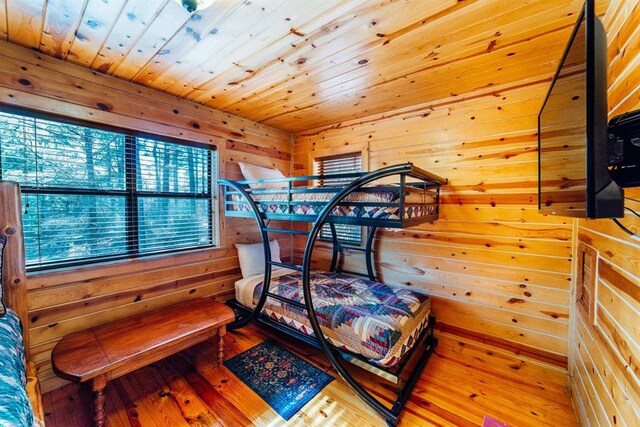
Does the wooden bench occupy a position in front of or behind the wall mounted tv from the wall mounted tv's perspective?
in front

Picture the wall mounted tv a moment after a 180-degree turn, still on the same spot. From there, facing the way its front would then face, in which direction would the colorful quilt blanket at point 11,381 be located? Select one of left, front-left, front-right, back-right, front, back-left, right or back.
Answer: back-right

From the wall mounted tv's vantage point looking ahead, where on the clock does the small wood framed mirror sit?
The small wood framed mirror is roughly at 3 o'clock from the wall mounted tv.

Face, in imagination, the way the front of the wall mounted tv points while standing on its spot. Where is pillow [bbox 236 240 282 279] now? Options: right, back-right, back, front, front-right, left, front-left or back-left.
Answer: front

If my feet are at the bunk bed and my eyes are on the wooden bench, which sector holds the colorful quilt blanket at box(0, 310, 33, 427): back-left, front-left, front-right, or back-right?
front-left

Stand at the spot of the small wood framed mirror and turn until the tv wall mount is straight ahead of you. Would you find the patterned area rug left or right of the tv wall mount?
right

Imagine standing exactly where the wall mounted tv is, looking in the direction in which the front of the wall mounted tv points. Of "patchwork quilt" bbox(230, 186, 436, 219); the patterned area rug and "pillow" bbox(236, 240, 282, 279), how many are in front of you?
3

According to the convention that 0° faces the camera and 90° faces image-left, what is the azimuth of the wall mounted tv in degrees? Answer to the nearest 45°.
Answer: approximately 90°

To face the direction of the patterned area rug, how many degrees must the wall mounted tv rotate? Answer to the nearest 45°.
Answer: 0° — it already faces it

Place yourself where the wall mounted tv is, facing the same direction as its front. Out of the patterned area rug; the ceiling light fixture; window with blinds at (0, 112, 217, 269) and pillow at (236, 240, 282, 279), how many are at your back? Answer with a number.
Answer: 0

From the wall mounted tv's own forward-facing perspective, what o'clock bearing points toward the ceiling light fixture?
The ceiling light fixture is roughly at 11 o'clock from the wall mounted tv.
